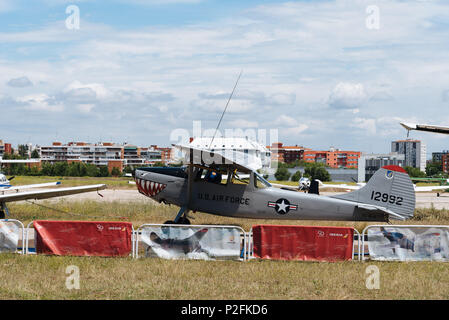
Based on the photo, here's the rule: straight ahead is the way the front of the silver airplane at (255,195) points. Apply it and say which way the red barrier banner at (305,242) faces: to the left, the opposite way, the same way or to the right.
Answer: to the left

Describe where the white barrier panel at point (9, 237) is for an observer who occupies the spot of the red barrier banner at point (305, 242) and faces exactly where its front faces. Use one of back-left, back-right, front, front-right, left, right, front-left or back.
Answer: right

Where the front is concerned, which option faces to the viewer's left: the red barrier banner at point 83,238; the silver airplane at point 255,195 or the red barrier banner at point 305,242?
the silver airplane

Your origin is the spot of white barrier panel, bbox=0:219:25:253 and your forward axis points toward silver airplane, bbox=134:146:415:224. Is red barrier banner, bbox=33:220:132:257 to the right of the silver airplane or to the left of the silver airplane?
right

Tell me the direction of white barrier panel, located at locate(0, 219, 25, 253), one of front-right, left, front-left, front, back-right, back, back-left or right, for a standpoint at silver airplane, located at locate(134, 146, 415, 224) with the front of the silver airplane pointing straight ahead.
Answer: front-left

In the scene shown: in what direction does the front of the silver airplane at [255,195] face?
to the viewer's left

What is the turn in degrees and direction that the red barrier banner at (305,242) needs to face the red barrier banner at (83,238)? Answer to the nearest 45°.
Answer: approximately 90° to its right

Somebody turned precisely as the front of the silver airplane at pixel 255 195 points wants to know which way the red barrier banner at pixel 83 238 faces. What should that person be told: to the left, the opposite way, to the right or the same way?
to the left

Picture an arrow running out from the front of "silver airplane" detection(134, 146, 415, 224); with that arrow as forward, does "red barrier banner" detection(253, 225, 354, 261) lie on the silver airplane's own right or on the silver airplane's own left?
on the silver airplane's own left

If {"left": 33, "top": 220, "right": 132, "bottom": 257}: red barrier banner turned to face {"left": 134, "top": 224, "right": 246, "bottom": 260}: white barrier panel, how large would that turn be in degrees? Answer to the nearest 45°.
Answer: approximately 90° to its left

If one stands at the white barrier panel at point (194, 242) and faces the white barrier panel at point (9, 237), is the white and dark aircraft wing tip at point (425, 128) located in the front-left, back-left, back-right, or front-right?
back-right

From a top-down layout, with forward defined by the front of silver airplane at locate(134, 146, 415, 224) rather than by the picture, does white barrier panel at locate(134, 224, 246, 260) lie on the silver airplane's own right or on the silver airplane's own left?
on the silver airplane's own left

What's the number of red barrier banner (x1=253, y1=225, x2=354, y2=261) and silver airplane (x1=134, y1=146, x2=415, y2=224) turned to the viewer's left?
1
